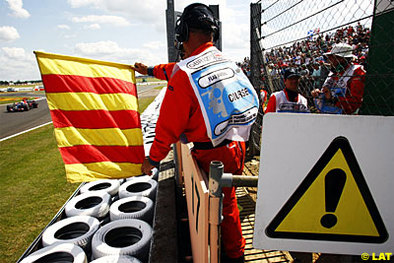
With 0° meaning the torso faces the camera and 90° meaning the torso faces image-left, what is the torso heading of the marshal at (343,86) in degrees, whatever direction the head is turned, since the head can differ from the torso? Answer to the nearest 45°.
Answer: approximately 45°

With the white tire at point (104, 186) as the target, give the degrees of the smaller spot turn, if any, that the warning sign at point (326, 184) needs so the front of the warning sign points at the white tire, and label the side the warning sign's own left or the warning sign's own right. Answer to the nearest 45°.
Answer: approximately 135° to the warning sign's own right

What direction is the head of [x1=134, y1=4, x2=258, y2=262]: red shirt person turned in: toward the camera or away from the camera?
away from the camera

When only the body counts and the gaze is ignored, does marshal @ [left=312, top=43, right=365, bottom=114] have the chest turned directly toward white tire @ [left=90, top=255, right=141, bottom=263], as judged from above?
yes

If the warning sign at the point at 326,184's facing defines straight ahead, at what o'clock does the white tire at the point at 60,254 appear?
The white tire is roughly at 3 o'clock from the warning sign.

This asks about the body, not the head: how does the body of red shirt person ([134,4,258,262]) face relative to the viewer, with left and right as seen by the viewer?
facing away from the viewer and to the left of the viewer

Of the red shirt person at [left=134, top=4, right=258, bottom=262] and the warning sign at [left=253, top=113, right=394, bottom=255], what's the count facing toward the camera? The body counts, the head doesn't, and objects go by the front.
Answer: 1
